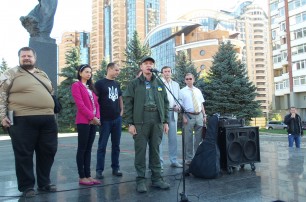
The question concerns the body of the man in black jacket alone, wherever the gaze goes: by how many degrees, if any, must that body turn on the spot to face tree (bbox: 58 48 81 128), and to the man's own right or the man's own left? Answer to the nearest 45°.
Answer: approximately 135° to the man's own right

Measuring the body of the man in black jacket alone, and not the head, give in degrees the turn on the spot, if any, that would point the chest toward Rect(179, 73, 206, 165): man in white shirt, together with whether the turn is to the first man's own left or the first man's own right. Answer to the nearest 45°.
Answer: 0° — they already face them

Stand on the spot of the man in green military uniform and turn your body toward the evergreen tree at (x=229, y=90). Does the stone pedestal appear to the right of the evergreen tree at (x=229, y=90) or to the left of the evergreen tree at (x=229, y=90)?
left

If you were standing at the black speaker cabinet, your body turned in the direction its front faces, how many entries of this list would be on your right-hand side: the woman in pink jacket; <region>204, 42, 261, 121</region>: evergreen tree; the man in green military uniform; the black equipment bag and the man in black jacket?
3

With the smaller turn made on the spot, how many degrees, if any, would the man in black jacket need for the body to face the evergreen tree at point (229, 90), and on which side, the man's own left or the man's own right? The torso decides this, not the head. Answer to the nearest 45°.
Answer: approximately 180°

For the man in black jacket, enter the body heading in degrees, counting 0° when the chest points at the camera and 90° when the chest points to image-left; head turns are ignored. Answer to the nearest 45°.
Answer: approximately 0°

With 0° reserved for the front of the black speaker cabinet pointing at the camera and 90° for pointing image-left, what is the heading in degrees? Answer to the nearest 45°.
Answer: approximately 315°

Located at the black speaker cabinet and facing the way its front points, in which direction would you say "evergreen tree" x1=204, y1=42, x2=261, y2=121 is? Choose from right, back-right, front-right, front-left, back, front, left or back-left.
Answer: back-left
